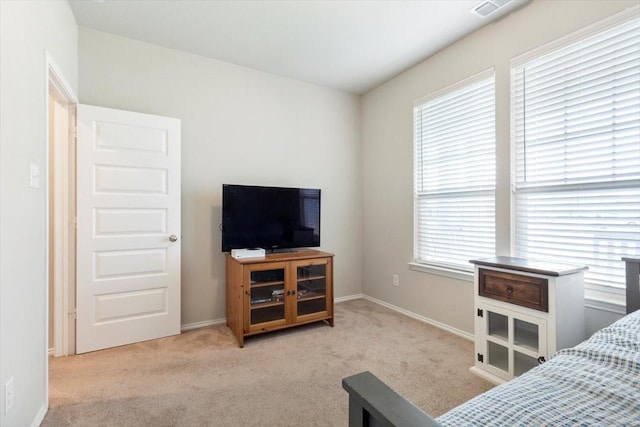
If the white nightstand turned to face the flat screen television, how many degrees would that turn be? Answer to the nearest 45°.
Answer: approximately 45° to its right

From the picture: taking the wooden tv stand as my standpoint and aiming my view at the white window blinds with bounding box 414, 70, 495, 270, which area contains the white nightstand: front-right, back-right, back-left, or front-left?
front-right

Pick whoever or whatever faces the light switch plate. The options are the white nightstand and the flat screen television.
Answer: the white nightstand

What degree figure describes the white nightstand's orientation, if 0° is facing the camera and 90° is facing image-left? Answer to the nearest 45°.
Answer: approximately 45°

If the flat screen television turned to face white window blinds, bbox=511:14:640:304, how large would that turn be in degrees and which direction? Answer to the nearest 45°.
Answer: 0° — it already faces it

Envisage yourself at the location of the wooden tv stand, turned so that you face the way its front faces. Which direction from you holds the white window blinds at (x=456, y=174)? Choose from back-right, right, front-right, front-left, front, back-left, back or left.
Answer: front-left

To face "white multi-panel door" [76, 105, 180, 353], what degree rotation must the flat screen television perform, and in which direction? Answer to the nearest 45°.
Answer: approximately 135° to its right

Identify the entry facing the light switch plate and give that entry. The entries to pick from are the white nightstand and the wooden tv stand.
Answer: the white nightstand

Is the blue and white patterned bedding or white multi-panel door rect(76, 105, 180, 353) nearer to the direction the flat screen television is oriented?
the blue and white patterned bedding

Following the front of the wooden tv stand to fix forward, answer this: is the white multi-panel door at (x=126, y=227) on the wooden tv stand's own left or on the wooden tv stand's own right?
on the wooden tv stand's own right

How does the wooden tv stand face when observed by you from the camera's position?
facing the viewer and to the right of the viewer
